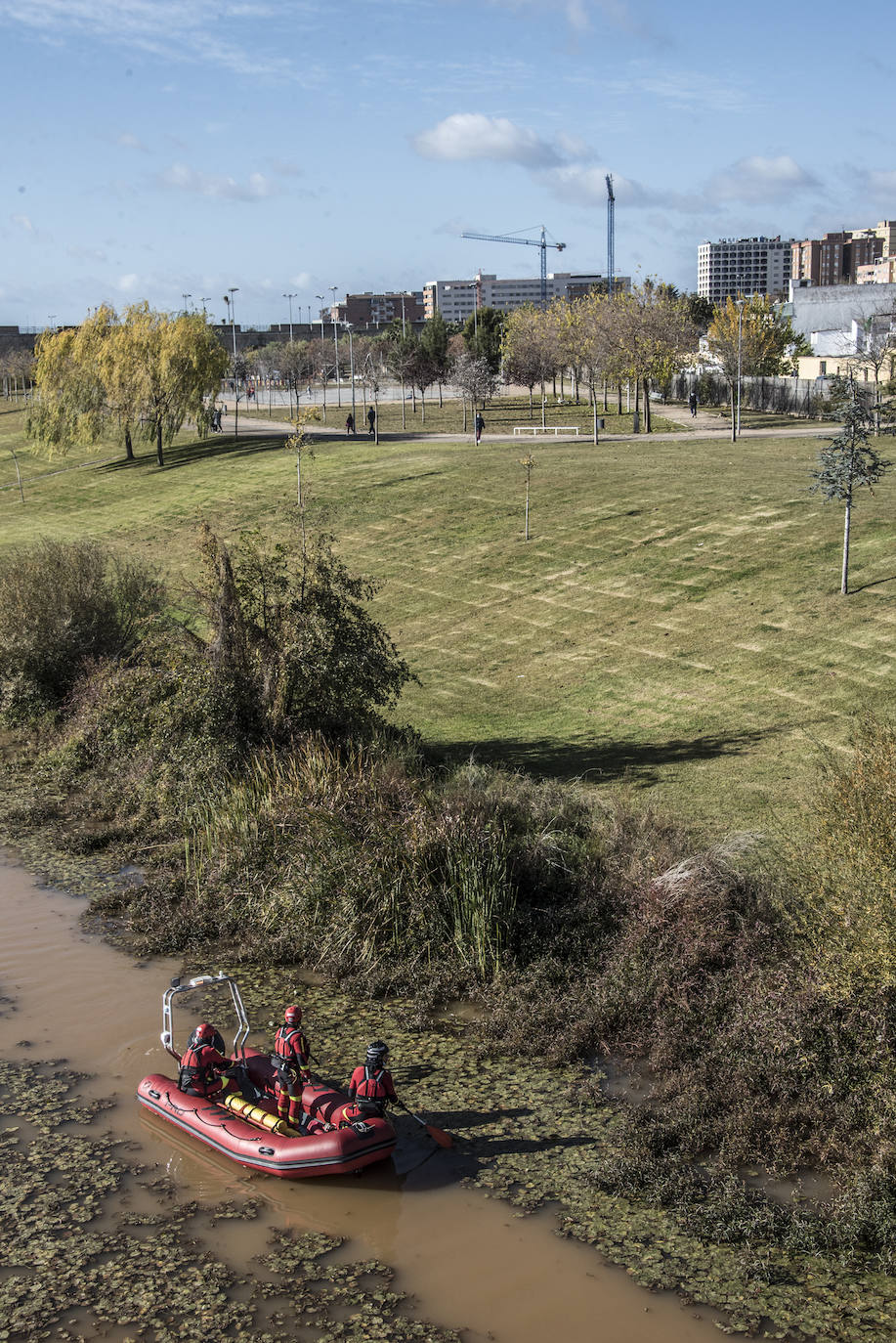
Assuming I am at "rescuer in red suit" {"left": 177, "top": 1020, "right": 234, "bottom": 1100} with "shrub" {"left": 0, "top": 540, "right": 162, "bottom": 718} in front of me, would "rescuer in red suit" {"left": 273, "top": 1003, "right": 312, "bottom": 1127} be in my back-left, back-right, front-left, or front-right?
back-right

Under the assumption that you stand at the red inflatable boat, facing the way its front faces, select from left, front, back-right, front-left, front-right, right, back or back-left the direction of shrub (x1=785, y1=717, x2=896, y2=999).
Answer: front-left

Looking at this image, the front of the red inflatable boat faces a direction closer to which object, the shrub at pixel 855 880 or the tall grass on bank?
the shrub

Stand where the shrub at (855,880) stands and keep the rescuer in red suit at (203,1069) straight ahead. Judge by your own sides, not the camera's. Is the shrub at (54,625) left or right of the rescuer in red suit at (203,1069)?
right

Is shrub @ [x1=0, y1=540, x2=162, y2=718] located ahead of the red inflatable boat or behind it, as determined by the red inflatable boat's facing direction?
behind

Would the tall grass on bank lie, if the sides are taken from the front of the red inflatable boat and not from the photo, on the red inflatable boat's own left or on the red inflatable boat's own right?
on the red inflatable boat's own left

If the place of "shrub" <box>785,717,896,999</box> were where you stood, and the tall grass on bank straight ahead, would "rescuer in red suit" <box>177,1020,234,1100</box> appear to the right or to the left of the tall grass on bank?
left

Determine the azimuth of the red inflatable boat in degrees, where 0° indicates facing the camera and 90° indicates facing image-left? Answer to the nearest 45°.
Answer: approximately 315°
